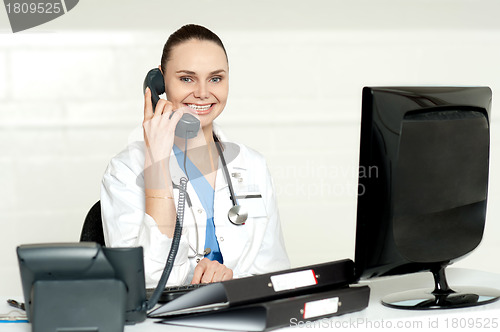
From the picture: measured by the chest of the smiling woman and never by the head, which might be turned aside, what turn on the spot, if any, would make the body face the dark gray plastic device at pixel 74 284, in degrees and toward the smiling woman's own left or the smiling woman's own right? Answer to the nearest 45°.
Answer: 0° — they already face it

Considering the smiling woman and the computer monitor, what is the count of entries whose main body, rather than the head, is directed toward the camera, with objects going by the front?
1

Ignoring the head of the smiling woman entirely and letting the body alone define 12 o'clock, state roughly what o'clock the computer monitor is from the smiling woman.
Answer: The computer monitor is roughly at 11 o'clock from the smiling woman.

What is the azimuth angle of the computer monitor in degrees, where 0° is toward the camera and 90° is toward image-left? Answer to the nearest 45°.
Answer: approximately 135°

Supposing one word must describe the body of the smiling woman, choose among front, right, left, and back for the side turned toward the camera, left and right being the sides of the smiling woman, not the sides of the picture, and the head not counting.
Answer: front
